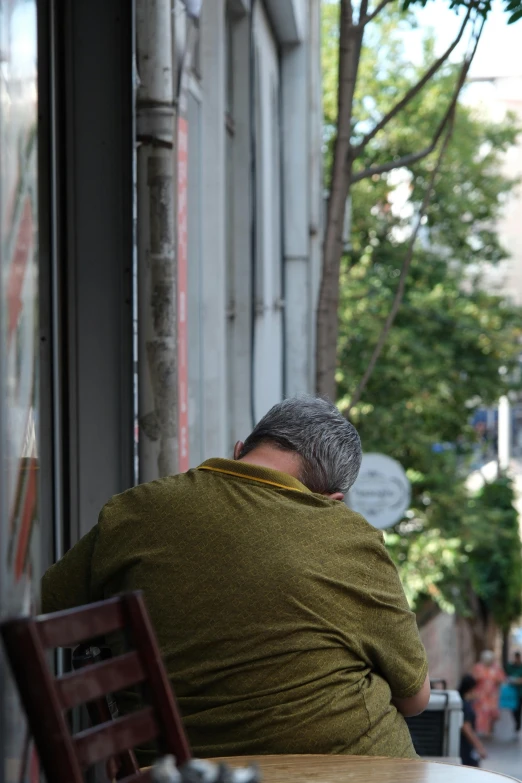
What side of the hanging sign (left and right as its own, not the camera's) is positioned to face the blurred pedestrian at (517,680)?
back

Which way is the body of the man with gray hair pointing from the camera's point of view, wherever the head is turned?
away from the camera

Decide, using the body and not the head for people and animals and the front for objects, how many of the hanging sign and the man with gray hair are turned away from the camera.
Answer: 1

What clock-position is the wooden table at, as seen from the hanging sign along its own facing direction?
The wooden table is roughly at 12 o'clock from the hanging sign.

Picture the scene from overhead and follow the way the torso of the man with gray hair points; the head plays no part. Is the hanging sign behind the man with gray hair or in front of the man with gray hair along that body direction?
in front

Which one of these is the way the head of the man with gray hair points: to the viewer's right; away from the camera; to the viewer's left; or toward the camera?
away from the camera

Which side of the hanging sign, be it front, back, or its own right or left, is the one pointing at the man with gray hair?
front

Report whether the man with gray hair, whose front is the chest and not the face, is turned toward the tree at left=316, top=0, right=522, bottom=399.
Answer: yes

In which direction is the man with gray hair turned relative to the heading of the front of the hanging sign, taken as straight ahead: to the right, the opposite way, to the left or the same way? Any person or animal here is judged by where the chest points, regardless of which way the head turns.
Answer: the opposite way

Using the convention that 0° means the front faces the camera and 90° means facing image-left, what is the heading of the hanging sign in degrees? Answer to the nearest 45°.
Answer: approximately 0°
